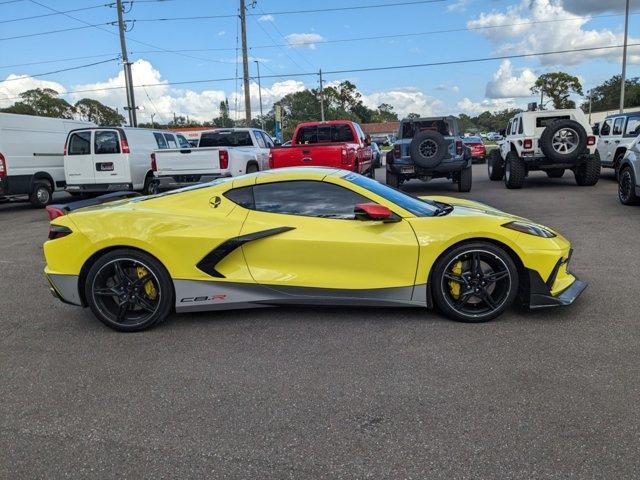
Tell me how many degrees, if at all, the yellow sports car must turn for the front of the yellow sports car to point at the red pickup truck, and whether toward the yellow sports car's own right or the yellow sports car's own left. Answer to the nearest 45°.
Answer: approximately 90° to the yellow sports car's own left

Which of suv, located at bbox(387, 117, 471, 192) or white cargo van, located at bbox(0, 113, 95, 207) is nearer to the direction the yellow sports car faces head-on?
the suv

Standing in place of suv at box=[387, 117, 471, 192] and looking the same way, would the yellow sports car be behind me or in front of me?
behind

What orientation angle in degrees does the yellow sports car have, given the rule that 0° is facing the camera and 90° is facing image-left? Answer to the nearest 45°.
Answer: approximately 270°

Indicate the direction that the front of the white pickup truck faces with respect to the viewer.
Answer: facing away from the viewer and to the right of the viewer

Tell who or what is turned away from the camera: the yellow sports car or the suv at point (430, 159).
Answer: the suv

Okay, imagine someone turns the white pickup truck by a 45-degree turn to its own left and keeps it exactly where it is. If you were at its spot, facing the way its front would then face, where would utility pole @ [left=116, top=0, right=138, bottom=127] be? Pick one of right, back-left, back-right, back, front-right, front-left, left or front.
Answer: front

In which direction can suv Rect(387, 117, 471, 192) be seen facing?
away from the camera

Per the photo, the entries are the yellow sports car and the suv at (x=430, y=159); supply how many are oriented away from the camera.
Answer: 1

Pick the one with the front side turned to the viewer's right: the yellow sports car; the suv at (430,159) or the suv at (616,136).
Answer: the yellow sports car

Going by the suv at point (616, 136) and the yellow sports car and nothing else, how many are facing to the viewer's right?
1

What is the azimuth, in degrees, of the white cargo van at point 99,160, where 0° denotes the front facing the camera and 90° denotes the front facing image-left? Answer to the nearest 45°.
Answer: approximately 225°

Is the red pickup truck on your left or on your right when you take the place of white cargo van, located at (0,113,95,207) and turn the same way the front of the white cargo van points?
on your right

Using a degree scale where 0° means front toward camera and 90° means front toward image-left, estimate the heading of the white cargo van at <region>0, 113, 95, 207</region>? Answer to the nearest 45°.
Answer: approximately 225°

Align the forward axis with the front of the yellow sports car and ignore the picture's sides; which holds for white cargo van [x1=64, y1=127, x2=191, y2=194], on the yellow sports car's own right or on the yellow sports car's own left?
on the yellow sports car's own left
